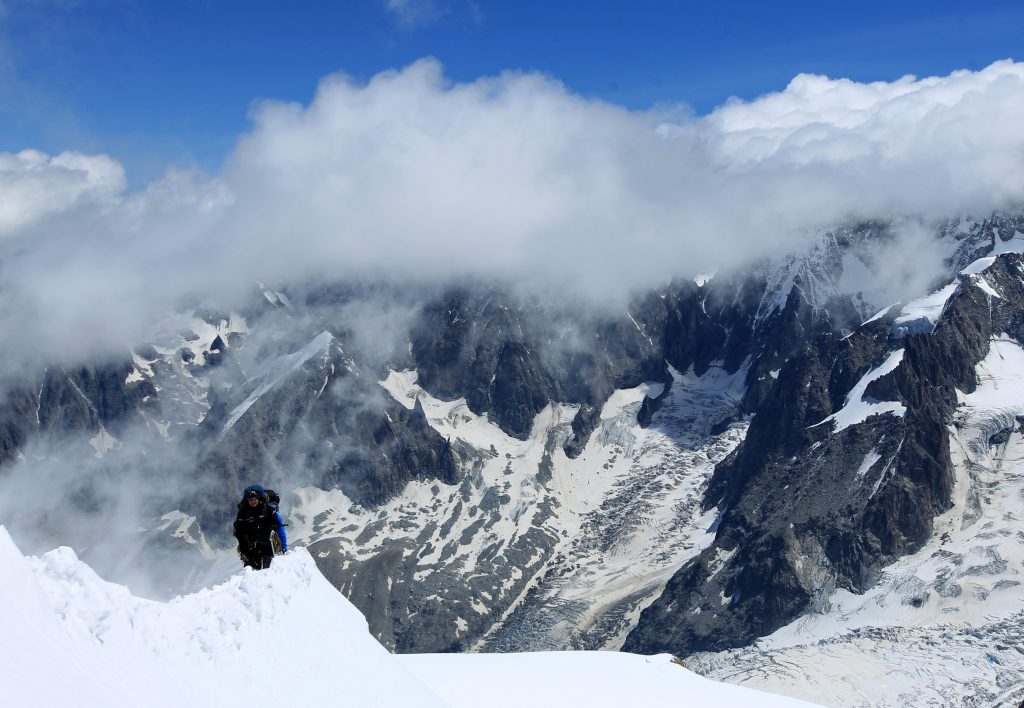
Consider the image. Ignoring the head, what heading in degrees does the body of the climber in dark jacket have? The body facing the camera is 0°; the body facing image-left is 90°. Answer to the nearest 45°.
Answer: approximately 0°
